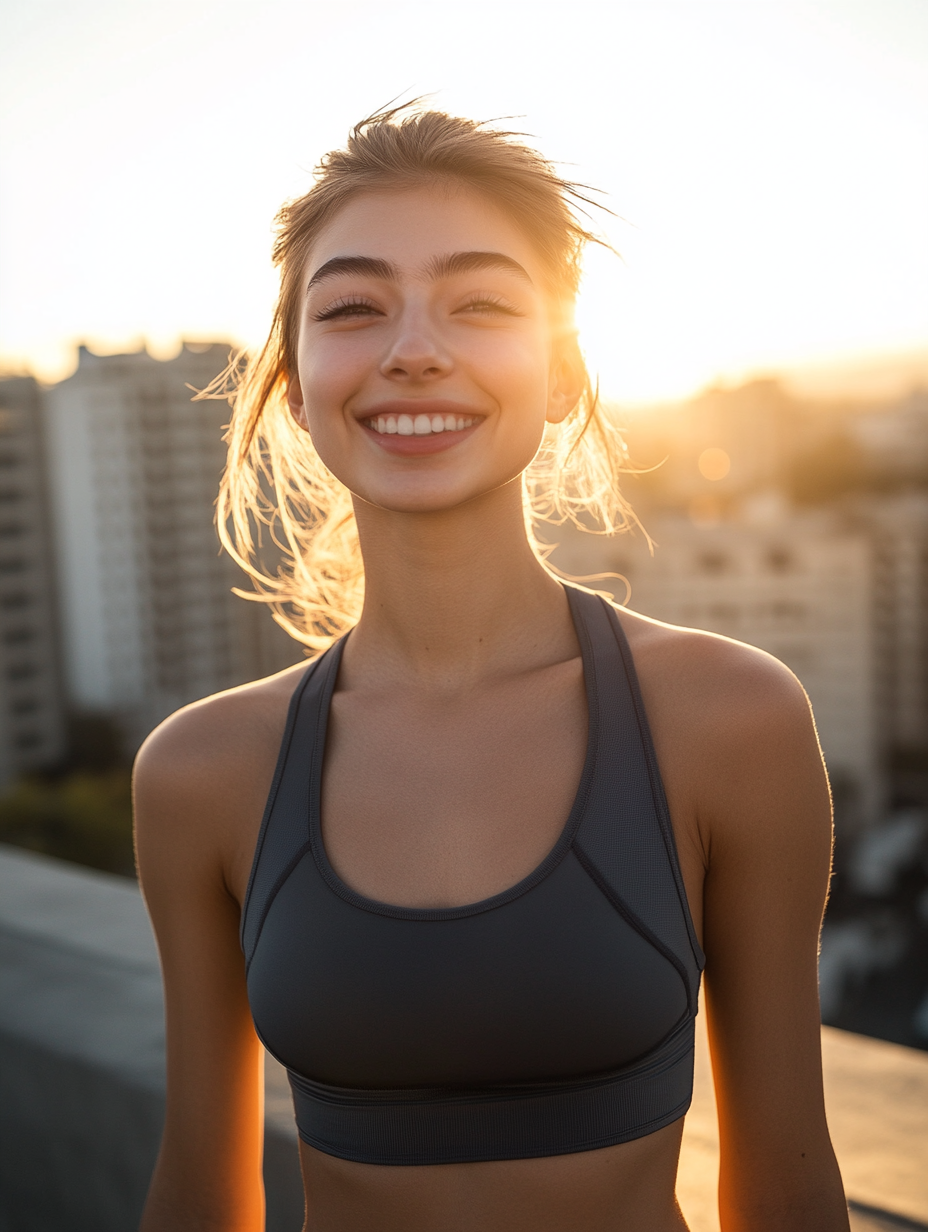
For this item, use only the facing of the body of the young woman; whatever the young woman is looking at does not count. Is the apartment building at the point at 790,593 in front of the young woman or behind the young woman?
behind

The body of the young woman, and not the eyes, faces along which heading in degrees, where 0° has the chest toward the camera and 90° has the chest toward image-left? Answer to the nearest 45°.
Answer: approximately 0°

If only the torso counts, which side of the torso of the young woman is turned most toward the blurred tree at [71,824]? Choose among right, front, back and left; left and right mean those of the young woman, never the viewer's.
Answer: back

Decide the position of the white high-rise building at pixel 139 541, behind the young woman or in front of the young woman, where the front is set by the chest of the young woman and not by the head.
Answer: behind
